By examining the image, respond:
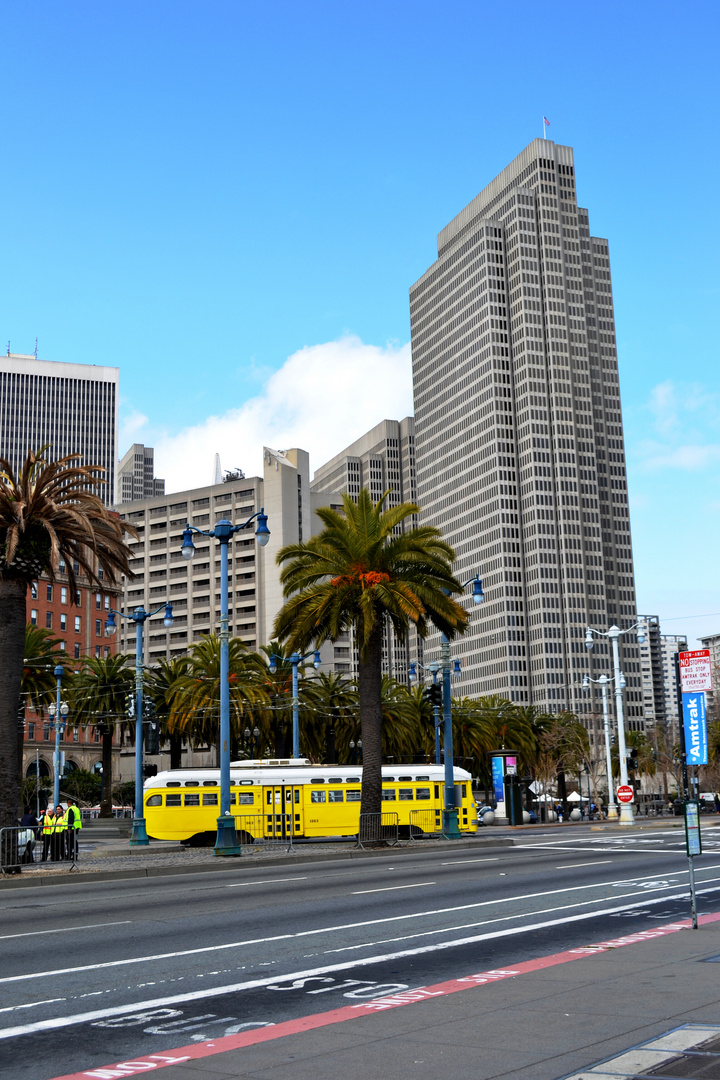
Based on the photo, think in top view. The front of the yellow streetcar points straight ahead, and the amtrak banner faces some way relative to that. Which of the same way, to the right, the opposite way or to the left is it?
to the right

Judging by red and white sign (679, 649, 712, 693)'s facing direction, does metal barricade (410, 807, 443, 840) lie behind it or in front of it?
behind

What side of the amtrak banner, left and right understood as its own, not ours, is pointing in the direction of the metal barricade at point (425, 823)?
back

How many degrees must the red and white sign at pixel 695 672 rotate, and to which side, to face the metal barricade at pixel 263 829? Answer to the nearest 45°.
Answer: approximately 135° to its right

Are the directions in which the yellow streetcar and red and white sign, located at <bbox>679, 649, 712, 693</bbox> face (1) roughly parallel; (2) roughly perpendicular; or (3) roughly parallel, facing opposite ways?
roughly perpendicular

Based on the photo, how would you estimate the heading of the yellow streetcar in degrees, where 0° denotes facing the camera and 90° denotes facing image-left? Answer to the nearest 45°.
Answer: approximately 270°

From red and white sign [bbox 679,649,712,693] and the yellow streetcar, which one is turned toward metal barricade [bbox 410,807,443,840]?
the yellow streetcar
